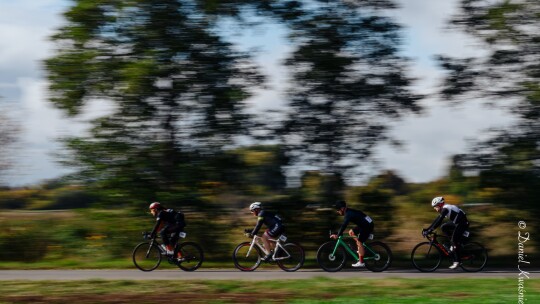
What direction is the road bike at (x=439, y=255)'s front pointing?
to the viewer's left

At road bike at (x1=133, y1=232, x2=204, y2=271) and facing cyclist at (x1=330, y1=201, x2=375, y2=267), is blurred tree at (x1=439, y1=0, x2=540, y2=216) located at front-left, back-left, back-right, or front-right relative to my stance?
front-left

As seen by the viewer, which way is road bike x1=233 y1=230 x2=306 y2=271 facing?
to the viewer's left

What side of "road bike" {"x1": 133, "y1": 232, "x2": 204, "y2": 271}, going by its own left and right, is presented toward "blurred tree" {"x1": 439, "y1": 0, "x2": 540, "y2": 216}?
back

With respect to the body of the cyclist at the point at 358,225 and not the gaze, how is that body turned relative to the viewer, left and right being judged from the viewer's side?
facing to the left of the viewer

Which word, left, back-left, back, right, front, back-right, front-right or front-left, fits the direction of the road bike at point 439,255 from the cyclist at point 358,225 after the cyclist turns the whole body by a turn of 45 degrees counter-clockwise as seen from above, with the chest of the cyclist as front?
back-left

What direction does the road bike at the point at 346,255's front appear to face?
to the viewer's left

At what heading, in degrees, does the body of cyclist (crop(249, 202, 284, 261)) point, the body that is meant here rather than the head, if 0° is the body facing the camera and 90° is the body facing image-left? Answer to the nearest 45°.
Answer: approximately 90°

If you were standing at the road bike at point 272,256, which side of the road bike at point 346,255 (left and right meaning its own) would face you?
front

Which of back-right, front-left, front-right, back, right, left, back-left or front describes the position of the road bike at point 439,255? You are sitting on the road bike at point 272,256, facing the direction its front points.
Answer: back

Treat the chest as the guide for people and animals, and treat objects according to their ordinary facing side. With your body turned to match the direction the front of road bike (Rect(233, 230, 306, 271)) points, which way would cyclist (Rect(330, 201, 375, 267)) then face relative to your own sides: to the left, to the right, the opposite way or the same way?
the same way

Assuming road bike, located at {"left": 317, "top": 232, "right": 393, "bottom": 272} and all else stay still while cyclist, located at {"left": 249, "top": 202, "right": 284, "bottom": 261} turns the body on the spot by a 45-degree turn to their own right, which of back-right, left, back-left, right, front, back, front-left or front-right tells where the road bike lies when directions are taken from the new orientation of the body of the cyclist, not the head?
back-right

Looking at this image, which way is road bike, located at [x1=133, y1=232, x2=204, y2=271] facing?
to the viewer's left

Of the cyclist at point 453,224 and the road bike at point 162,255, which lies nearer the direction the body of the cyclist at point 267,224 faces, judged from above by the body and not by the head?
the road bike

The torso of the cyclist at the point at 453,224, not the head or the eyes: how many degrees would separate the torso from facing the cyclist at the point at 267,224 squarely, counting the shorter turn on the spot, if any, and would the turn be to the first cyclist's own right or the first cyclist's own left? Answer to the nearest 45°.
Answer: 0° — they already face them

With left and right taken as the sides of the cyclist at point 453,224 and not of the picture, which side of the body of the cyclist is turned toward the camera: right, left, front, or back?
left

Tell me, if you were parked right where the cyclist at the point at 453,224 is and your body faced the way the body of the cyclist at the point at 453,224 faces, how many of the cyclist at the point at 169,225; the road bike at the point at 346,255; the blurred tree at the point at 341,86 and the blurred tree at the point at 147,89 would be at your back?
0

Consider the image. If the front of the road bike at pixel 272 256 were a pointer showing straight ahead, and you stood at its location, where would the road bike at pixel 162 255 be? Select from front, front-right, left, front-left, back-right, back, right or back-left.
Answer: front
